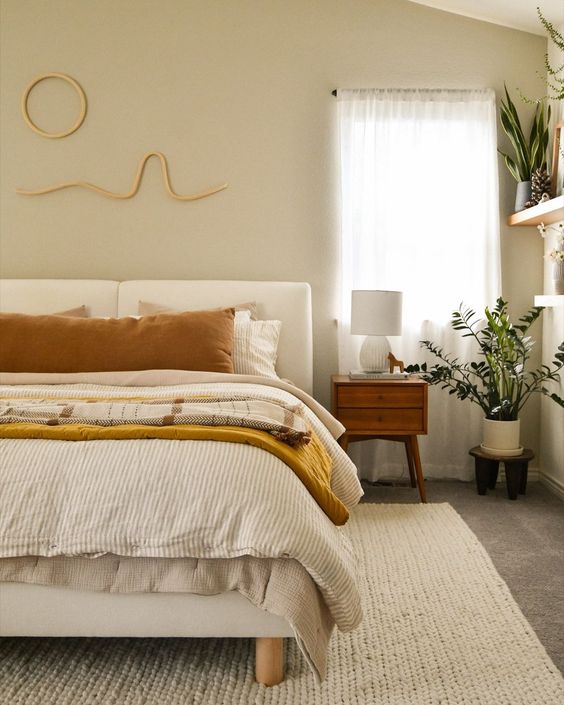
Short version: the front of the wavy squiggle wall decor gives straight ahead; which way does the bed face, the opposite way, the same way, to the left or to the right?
the same way

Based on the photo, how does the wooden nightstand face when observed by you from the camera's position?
facing the viewer

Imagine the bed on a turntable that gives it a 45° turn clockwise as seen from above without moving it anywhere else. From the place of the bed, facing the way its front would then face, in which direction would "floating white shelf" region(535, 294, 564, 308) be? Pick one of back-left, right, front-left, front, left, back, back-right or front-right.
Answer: back

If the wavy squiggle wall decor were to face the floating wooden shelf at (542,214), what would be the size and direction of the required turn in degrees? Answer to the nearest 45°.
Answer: approximately 90° to its left

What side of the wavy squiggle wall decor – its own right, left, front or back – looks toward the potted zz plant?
left

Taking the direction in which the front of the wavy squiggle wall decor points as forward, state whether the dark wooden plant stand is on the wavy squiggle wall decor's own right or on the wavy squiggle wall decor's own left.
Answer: on the wavy squiggle wall decor's own left

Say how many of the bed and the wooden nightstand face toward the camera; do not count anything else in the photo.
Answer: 2

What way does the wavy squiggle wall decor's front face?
toward the camera

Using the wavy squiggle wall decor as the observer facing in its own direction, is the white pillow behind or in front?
in front

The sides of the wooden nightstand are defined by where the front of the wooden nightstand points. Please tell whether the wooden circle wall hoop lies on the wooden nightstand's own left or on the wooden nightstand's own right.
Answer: on the wooden nightstand's own right

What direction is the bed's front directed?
toward the camera

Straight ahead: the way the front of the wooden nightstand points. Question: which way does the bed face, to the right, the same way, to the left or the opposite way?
the same way

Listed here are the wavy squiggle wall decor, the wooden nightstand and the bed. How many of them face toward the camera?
3

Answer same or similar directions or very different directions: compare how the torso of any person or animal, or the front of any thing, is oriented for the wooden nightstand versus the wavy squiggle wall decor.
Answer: same or similar directions

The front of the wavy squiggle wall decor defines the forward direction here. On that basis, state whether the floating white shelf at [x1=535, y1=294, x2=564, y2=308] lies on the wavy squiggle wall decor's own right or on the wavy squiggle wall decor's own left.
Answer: on the wavy squiggle wall decor's own left
